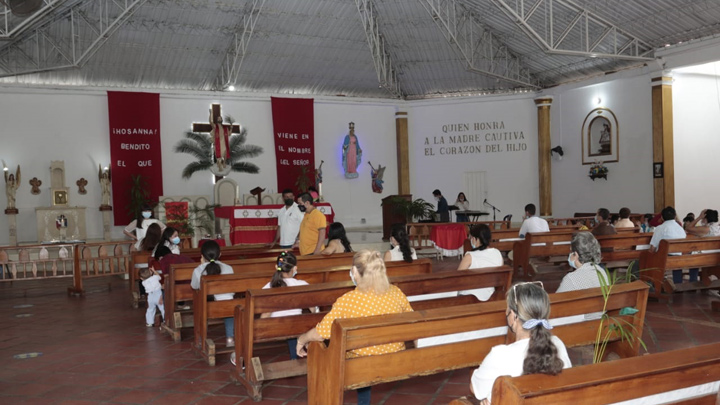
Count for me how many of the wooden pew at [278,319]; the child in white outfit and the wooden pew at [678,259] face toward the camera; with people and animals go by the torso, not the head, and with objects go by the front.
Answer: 0

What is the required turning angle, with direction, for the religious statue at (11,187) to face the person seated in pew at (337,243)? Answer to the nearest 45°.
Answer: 0° — it already faces them

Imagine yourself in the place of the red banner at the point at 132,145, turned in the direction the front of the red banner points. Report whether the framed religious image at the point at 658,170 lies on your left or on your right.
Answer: on your left

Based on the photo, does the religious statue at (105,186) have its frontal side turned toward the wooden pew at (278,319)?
yes

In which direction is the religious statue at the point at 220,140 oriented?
toward the camera

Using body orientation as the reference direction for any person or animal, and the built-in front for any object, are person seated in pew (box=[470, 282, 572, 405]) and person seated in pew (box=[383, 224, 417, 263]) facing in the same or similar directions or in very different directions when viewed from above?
same or similar directions

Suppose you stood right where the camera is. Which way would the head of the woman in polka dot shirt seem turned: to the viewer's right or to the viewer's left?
to the viewer's left

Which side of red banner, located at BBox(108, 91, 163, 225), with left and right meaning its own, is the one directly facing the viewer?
front

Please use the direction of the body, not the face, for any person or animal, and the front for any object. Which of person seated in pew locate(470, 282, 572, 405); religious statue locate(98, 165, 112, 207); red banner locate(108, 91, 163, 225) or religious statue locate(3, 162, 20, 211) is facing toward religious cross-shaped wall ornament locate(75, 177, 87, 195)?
the person seated in pew

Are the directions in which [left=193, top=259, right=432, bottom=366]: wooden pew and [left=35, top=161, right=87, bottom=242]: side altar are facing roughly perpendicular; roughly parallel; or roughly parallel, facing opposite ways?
roughly parallel, facing opposite ways

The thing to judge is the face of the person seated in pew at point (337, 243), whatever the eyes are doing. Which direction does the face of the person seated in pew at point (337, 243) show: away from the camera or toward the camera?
away from the camera

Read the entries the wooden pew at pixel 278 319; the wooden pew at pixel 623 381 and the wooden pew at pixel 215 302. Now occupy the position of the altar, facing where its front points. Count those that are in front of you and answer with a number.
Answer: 3

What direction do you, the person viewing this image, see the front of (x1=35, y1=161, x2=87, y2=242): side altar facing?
facing the viewer

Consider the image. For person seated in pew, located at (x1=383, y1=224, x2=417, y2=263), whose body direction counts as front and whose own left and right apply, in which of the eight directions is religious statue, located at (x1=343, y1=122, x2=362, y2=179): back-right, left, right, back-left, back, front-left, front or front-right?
front-right

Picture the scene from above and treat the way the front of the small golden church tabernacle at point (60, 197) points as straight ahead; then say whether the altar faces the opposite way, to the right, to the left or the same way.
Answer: the same way

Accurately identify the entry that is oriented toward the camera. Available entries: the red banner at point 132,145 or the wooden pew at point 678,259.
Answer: the red banner

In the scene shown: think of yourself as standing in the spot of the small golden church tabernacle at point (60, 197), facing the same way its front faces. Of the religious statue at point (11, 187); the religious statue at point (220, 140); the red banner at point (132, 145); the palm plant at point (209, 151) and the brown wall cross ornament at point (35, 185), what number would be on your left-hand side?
3

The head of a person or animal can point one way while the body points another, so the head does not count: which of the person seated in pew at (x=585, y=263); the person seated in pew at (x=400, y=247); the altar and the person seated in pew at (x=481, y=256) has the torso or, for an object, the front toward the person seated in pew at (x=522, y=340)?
the altar

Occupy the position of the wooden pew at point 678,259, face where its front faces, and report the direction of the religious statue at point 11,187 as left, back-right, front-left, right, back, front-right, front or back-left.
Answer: front-left

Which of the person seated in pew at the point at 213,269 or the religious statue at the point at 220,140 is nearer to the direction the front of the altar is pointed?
the person seated in pew

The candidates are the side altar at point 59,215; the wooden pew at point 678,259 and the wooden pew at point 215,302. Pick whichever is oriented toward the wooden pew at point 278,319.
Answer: the side altar

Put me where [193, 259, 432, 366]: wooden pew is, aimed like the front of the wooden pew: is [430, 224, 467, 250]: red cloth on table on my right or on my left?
on my right

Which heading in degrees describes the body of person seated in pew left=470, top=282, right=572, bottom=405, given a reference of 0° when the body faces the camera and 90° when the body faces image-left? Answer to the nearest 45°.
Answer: approximately 135°

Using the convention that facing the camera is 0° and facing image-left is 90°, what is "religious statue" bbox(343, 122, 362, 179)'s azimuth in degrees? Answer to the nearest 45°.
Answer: approximately 0°
